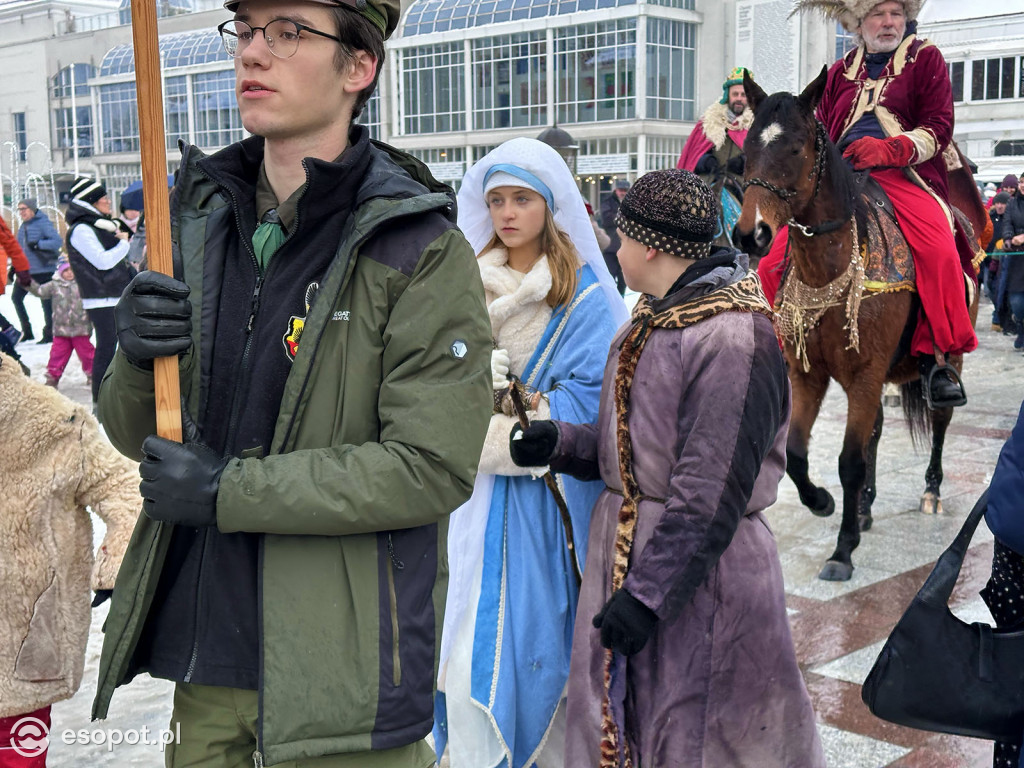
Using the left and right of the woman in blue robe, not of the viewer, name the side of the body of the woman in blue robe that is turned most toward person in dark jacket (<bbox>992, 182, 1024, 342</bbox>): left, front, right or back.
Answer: back

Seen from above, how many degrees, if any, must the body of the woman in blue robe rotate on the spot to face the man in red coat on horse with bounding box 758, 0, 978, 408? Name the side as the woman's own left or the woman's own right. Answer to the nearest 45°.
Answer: approximately 180°

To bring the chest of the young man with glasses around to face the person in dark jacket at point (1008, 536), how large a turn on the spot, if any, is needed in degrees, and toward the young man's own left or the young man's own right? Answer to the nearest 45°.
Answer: approximately 135° to the young man's own left

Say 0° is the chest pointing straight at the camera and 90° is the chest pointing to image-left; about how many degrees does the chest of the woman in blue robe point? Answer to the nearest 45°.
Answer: approximately 45°

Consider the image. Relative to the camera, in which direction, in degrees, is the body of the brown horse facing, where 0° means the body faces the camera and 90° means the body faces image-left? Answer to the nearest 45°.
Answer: approximately 45°

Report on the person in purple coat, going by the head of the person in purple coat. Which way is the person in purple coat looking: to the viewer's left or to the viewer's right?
to the viewer's left

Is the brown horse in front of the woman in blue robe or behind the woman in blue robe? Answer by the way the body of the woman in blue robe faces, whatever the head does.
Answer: behind

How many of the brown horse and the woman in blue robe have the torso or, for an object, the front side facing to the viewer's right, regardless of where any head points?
0

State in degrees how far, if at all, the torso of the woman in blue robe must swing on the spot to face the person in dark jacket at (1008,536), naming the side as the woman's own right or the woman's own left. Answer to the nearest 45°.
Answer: approximately 90° to the woman's own left

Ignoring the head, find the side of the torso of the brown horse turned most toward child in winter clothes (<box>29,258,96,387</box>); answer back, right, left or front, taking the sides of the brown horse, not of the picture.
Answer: right

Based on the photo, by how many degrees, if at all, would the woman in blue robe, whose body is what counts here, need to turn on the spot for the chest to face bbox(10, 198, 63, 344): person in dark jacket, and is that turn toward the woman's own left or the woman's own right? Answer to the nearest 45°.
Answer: approximately 90° to the woman's own right

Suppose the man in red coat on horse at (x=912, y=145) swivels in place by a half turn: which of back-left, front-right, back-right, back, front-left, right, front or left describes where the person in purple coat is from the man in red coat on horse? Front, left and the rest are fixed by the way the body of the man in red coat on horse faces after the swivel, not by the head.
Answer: back-right

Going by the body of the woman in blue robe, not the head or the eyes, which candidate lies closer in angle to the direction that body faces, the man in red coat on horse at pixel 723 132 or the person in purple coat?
the person in purple coat

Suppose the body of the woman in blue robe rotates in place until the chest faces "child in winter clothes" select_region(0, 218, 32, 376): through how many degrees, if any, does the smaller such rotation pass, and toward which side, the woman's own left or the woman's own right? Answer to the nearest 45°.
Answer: approximately 90° to the woman's own right
